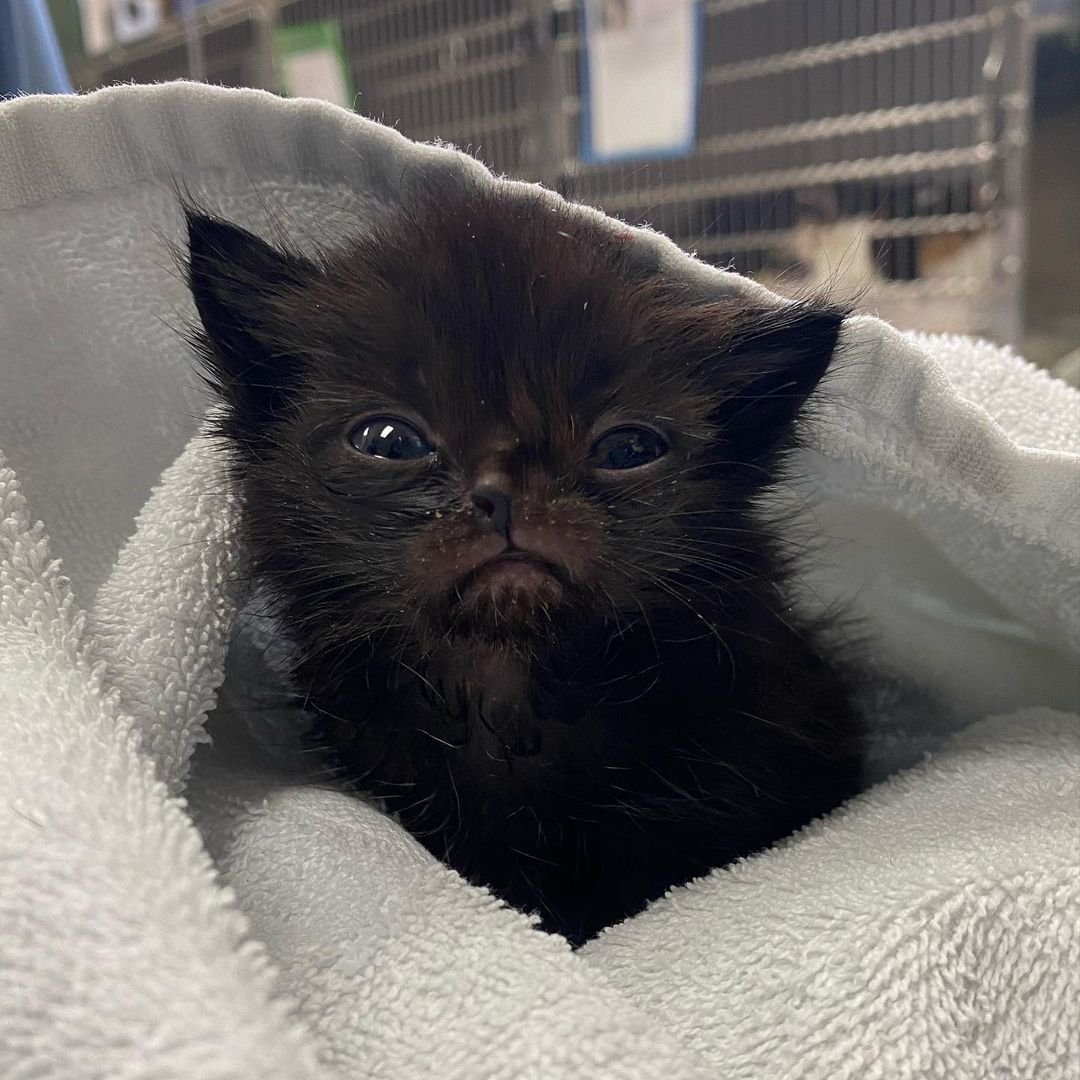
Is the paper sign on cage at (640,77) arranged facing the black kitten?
yes

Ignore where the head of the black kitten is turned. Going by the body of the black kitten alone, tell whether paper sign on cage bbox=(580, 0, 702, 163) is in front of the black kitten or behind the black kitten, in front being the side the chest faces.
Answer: behind

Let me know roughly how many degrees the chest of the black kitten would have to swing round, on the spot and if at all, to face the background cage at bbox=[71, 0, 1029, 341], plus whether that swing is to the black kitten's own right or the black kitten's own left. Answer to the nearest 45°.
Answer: approximately 180°

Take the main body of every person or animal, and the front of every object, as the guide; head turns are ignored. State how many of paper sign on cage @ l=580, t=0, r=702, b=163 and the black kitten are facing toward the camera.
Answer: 2

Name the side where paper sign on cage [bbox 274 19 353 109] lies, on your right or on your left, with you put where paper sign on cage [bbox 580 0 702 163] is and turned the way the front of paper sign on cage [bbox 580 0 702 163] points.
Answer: on your right

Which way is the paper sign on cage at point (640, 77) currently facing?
toward the camera

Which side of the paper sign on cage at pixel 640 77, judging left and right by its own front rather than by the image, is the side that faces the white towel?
front

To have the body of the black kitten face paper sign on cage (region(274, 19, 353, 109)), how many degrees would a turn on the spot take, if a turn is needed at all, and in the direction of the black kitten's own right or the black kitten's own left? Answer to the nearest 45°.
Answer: approximately 180°
